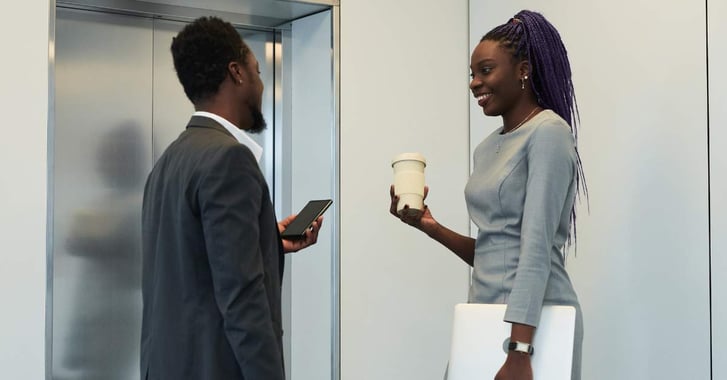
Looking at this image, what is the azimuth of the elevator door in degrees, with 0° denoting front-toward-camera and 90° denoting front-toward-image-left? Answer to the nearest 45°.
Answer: approximately 315°

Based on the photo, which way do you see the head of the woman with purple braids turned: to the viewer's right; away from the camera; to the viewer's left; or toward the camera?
to the viewer's left
